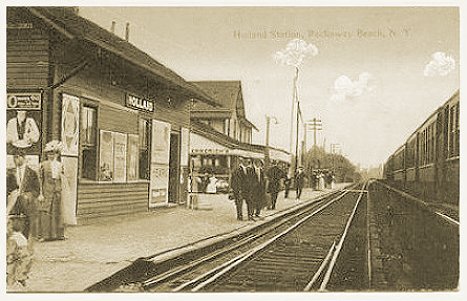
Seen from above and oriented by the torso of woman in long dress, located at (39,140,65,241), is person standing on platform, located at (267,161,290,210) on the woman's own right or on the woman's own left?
on the woman's own left

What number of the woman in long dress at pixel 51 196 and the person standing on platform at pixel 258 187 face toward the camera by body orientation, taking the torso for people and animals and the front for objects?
2

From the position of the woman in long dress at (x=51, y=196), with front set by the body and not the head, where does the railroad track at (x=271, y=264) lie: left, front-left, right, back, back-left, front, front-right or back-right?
left

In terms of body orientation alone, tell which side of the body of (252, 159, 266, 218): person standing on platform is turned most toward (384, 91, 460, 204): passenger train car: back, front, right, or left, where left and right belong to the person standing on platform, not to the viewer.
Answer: left

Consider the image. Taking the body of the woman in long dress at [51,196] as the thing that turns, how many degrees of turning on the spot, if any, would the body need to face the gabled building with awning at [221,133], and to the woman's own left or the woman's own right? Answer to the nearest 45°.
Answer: approximately 90° to the woman's own left

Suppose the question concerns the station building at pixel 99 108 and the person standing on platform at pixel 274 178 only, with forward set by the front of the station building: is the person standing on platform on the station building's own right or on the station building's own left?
on the station building's own left
